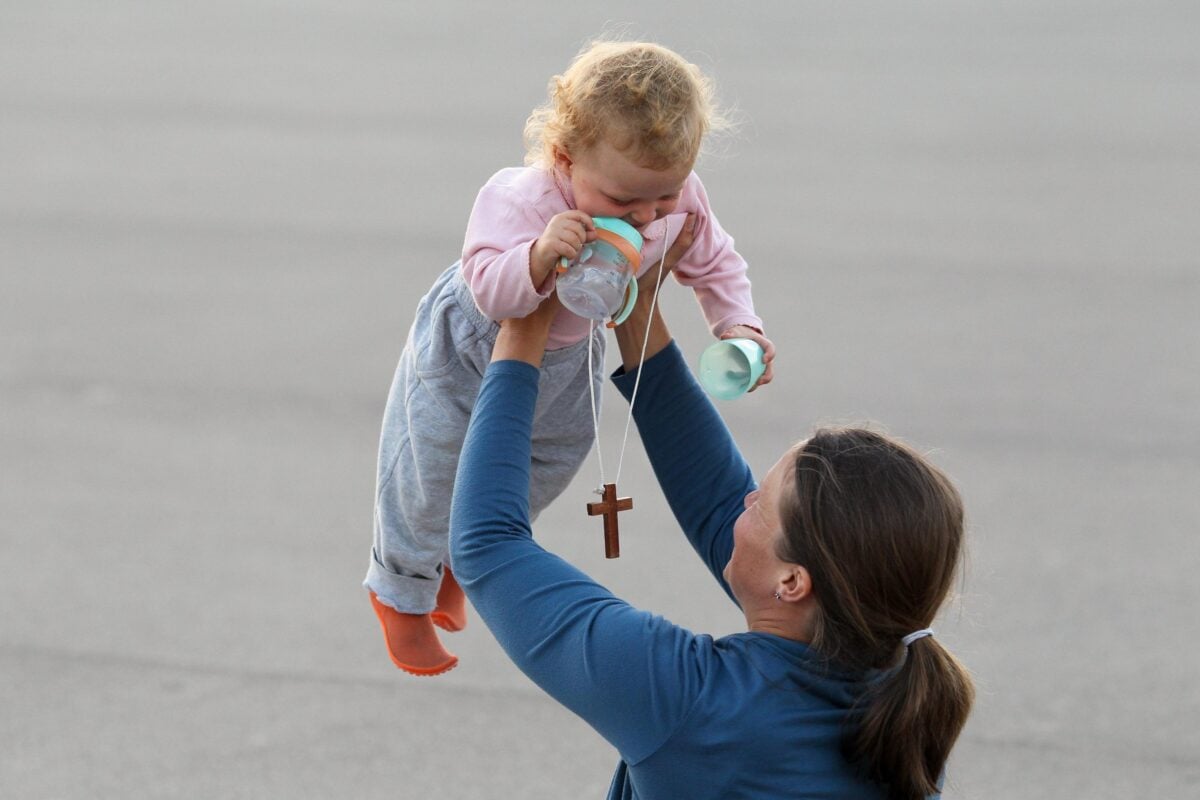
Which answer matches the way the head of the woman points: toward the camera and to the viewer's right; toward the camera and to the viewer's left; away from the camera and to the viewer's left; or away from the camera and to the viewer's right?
away from the camera and to the viewer's left

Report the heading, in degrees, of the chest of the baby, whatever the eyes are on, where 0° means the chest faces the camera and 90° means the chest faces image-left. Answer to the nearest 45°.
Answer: approximately 315°

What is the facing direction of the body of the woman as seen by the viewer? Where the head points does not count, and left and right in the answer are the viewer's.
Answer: facing away from the viewer and to the left of the viewer
